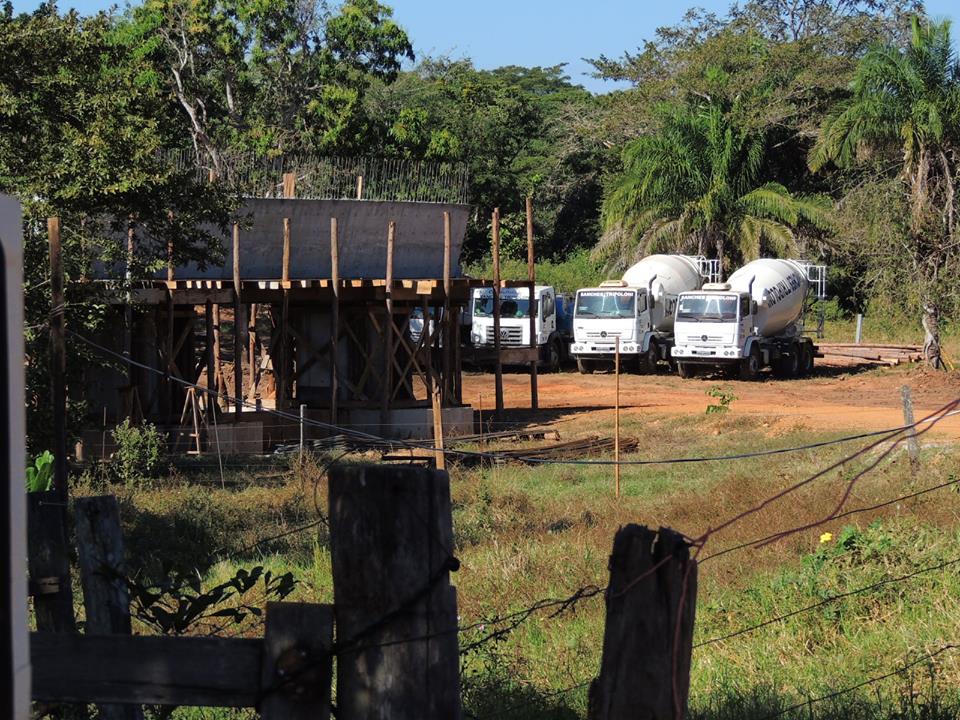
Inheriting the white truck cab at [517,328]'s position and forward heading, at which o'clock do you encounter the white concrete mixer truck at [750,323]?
The white concrete mixer truck is roughly at 8 o'clock from the white truck cab.

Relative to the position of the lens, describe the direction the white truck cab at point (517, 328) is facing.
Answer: facing the viewer and to the left of the viewer

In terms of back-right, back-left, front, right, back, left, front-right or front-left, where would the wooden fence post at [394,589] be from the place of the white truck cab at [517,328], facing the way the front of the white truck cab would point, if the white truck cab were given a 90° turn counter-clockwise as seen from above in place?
front-right

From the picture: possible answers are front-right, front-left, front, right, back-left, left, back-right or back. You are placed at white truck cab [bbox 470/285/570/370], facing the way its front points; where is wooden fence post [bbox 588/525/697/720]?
front-left

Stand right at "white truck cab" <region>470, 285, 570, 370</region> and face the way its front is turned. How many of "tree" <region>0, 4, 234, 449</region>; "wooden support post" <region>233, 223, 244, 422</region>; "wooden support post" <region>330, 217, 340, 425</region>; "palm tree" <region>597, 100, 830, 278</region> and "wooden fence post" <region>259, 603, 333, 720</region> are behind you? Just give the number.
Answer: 1

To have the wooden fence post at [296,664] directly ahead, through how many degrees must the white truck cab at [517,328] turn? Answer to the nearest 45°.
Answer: approximately 45° to its left

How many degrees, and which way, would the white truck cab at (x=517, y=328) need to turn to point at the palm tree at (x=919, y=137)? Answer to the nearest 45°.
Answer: approximately 135° to its left

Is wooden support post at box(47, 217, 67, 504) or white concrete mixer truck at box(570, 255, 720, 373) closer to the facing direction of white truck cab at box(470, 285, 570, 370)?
the wooden support post
